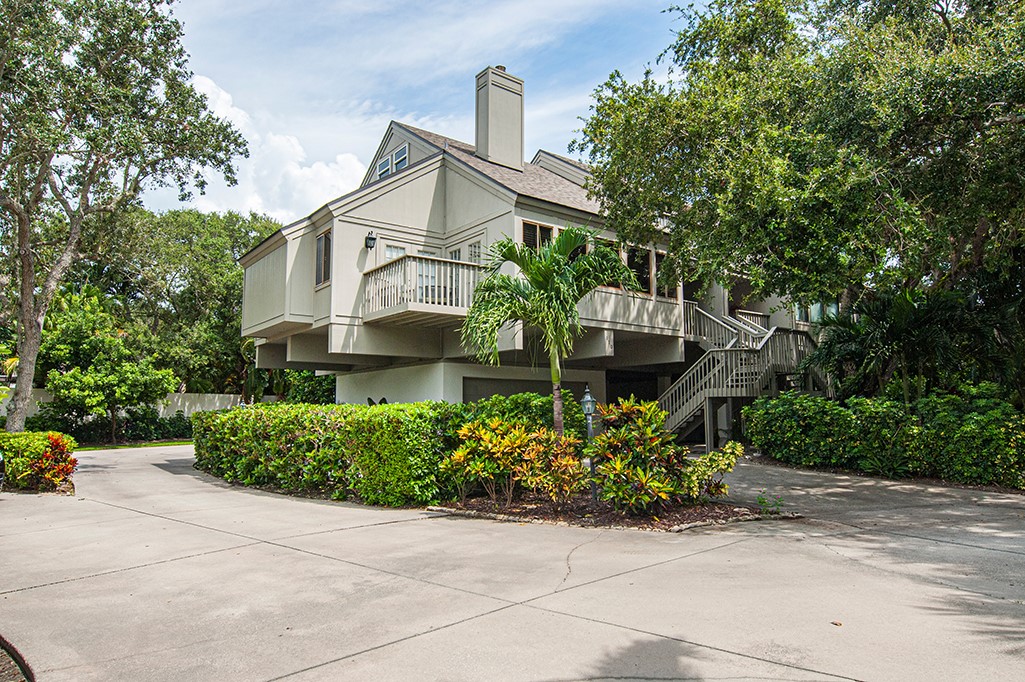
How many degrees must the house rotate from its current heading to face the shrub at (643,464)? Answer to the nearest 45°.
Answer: approximately 45° to its right

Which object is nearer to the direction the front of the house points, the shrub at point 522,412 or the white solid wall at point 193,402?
the shrub

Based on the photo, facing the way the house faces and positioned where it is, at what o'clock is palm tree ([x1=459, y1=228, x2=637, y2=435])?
The palm tree is roughly at 1 o'clock from the house.

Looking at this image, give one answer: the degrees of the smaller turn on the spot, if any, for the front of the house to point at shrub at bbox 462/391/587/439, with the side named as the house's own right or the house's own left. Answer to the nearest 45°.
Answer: approximately 45° to the house's own right

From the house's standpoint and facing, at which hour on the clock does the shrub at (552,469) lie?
The shrub is roughly at 1 o'clock from the house.

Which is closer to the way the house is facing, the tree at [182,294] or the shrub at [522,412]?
the shrub

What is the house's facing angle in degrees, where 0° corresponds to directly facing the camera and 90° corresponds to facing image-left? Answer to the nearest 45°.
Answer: approximately 315°

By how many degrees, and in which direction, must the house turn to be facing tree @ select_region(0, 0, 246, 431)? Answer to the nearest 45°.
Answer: approximately 135° to its right
